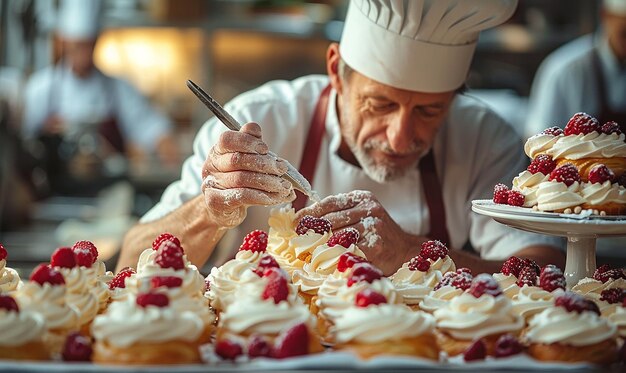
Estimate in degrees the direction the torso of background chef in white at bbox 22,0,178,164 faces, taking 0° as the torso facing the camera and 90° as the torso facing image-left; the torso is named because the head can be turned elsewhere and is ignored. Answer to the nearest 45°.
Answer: approximately 0°

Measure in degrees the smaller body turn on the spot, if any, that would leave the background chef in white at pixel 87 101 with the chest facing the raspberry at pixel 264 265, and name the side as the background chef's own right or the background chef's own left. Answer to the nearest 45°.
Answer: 0° — they already face it

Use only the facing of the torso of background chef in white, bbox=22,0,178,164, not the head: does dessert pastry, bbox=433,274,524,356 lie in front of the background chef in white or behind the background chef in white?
in front

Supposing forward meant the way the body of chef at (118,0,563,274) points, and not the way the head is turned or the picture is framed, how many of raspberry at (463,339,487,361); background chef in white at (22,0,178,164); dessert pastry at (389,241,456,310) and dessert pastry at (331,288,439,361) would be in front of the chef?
3

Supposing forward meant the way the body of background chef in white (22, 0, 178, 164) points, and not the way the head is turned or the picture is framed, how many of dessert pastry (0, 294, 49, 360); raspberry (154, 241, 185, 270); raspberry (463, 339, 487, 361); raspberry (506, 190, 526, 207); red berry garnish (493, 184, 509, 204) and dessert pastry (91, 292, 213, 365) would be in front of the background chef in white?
6

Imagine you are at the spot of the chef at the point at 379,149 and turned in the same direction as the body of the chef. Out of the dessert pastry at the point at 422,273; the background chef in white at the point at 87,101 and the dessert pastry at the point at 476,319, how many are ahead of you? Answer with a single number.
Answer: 2

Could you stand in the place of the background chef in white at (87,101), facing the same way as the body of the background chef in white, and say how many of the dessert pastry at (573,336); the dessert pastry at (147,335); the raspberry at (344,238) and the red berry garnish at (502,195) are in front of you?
4

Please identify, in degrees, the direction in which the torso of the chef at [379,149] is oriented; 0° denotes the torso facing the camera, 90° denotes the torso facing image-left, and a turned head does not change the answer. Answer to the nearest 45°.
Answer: approximately 0°

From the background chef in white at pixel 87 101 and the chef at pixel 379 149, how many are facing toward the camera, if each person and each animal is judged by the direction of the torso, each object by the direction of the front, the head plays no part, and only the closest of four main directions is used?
2

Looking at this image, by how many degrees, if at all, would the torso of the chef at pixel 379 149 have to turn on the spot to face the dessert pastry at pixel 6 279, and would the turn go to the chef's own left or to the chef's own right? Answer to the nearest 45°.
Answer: approximately 45° to the chef's own right

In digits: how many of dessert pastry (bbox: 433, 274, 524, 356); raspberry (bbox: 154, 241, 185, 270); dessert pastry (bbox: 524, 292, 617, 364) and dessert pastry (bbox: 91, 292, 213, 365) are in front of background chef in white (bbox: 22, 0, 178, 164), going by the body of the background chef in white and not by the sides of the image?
4

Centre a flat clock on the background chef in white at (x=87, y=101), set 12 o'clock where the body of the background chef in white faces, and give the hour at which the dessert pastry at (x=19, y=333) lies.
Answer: The dessert pastry is roughly at 12 o'clock from the background chef in white.
